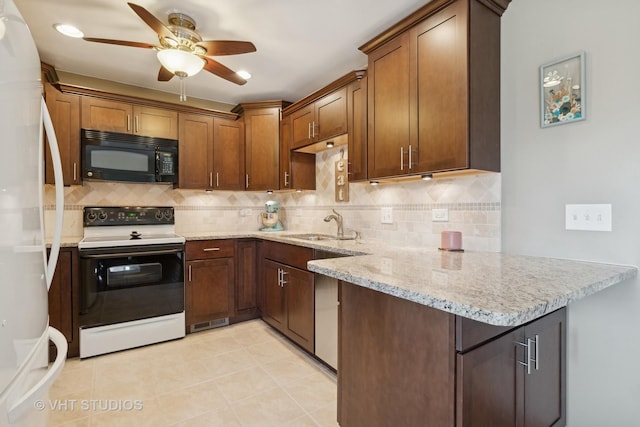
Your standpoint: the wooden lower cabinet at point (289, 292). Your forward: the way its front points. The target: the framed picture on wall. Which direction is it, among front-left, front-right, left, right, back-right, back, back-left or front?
left

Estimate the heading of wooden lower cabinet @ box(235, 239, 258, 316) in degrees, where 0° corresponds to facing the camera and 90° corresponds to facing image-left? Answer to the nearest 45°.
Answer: approximately 0°

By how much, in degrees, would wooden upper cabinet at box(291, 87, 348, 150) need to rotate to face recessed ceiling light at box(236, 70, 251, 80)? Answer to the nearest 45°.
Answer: approximately 45° to its right

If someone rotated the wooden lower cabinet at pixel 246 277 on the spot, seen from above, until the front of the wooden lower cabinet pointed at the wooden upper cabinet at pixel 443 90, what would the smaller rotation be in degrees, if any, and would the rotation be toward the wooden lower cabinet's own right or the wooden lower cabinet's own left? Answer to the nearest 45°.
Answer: approximately 45° to the wooden lower cabinet's own left

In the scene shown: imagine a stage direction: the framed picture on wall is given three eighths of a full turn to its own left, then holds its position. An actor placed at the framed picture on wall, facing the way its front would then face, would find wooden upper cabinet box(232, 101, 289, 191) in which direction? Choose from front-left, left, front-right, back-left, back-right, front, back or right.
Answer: back

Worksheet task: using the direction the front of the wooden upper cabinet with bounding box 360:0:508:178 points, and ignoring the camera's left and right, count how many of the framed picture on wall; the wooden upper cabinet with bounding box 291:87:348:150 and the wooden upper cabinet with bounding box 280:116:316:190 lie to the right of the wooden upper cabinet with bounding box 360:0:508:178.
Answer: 2

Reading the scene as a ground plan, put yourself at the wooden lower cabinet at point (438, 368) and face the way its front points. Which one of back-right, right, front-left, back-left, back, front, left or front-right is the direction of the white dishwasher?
back

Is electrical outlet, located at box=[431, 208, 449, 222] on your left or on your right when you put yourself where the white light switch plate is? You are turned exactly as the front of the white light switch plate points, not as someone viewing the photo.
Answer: on your right

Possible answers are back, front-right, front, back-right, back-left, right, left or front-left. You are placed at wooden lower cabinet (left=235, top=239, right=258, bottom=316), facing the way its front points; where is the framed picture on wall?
front-left

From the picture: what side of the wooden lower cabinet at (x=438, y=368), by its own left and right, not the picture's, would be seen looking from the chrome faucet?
back

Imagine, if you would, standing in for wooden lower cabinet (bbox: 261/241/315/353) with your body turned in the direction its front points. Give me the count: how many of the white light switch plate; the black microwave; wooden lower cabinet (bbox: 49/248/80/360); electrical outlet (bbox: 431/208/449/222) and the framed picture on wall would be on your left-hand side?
3
